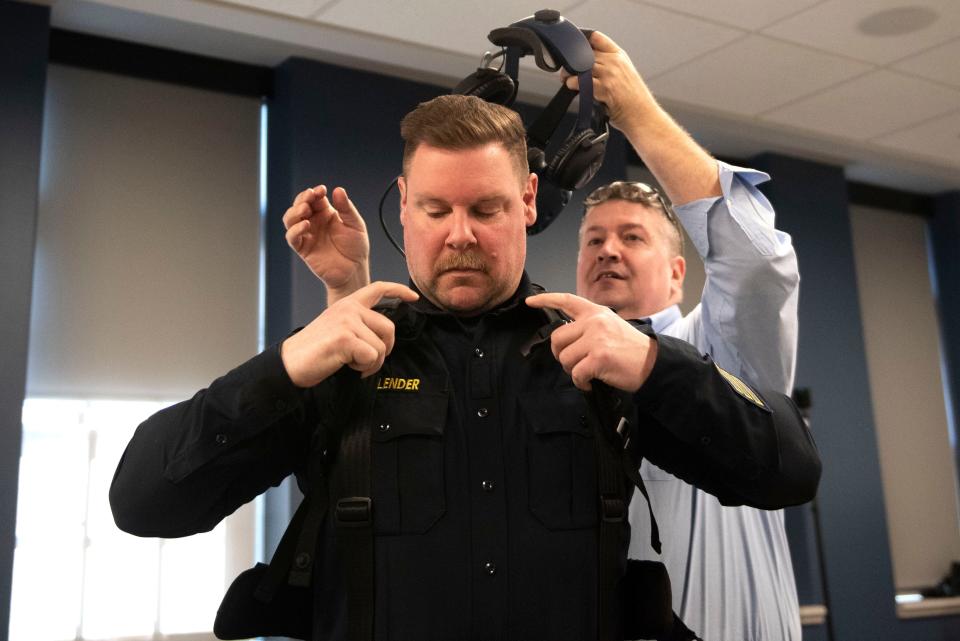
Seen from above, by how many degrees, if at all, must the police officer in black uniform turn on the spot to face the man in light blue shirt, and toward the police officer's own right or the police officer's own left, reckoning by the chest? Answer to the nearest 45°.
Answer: approximately 135° to the police officer's own left

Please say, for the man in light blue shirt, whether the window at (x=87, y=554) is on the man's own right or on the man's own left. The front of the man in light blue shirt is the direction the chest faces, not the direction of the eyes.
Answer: on the man's own right

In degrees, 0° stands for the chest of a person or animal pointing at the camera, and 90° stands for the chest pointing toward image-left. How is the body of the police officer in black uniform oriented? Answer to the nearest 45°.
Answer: approximately 0°

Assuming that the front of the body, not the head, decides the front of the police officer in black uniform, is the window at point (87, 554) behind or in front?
behind

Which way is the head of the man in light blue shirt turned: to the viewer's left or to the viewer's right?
to the viewer's left

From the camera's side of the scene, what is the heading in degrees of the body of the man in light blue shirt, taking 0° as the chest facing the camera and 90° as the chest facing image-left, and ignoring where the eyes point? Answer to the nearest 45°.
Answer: approximately 45°
